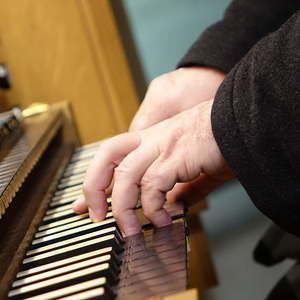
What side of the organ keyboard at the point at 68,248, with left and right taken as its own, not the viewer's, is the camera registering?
right
